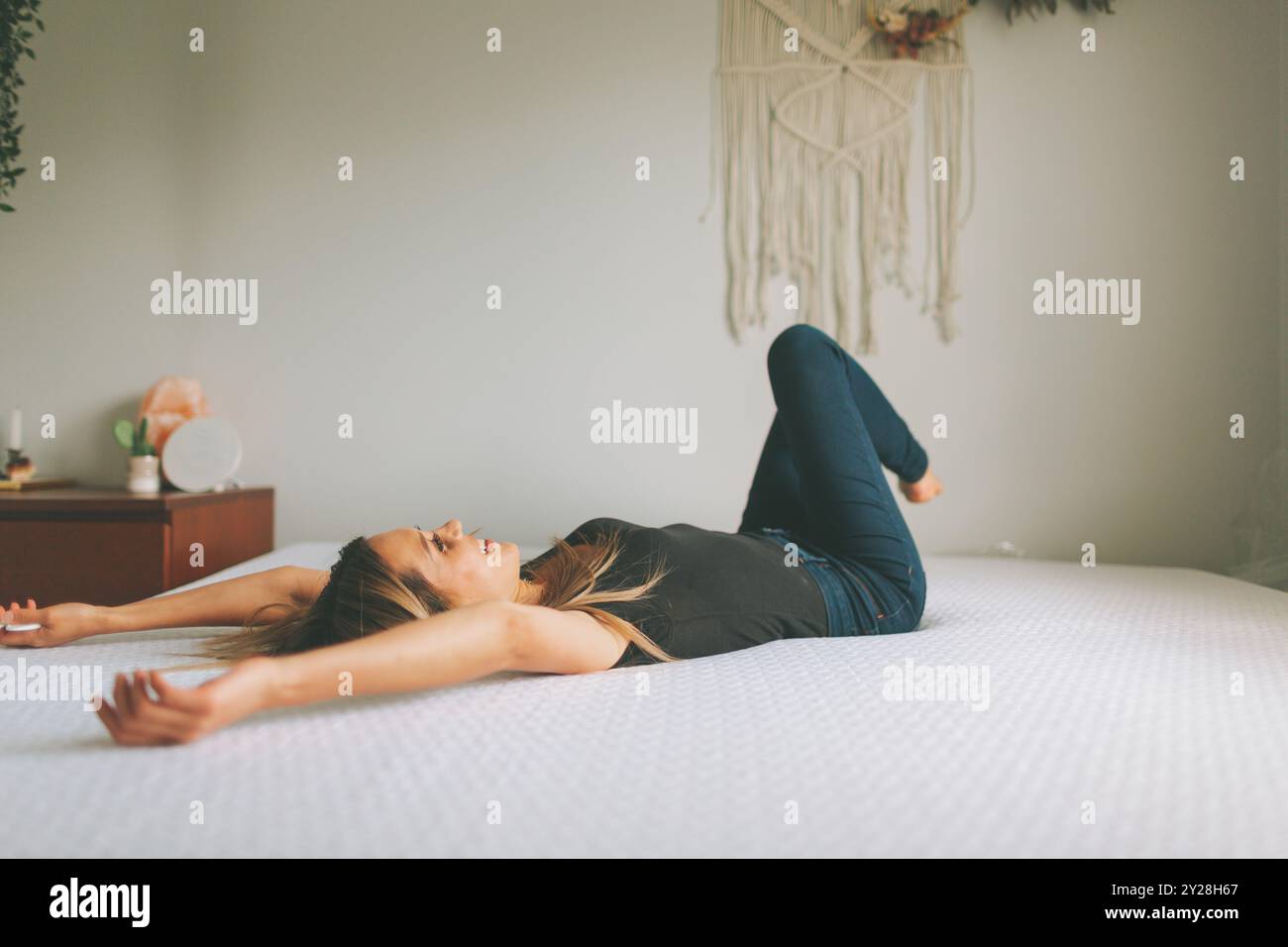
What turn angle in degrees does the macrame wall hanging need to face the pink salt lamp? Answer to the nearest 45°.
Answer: approximately 90° to its right

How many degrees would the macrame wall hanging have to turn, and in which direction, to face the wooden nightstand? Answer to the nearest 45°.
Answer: approximately 45° to its right

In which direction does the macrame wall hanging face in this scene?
toward the camera

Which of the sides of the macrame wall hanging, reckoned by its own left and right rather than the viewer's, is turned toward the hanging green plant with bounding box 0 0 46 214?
right

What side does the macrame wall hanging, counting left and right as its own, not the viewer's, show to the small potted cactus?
right
